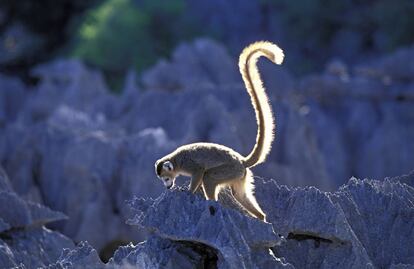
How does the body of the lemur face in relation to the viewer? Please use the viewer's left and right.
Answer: facing to the left of the viewer
